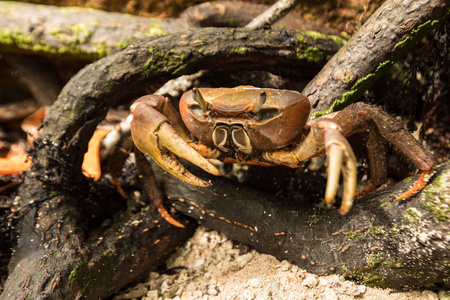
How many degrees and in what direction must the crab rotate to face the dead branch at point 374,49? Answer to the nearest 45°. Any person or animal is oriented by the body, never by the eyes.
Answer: approximately 135° to its left

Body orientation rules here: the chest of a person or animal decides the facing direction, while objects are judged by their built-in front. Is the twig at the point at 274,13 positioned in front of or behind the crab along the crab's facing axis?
behind

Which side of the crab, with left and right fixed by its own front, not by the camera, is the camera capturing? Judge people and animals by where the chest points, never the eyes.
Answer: front
